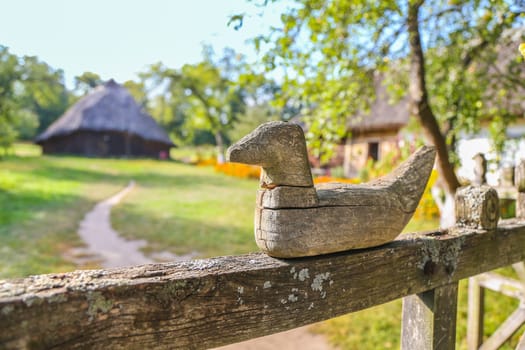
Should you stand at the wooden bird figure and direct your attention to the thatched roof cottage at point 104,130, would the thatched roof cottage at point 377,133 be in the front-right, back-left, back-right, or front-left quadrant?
front-right

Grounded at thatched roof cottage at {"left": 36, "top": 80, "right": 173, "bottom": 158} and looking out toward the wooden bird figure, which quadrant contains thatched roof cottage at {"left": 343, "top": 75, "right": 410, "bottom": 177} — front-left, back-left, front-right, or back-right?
front-left

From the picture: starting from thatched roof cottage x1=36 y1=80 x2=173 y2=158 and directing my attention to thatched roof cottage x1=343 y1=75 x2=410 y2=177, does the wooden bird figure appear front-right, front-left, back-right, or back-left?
front-right

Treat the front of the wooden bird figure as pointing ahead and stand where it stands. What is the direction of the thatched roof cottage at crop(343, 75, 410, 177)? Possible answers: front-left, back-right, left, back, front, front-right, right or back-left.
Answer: right

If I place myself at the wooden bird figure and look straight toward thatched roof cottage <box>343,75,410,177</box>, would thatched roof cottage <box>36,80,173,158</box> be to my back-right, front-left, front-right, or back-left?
front-left

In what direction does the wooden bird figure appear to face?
to the viewer's left

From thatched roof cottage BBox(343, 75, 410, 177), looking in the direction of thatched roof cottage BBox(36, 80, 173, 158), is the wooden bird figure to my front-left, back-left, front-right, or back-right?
back-left

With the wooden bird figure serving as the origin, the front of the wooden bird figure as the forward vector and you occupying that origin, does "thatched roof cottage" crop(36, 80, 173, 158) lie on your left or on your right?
on your right
